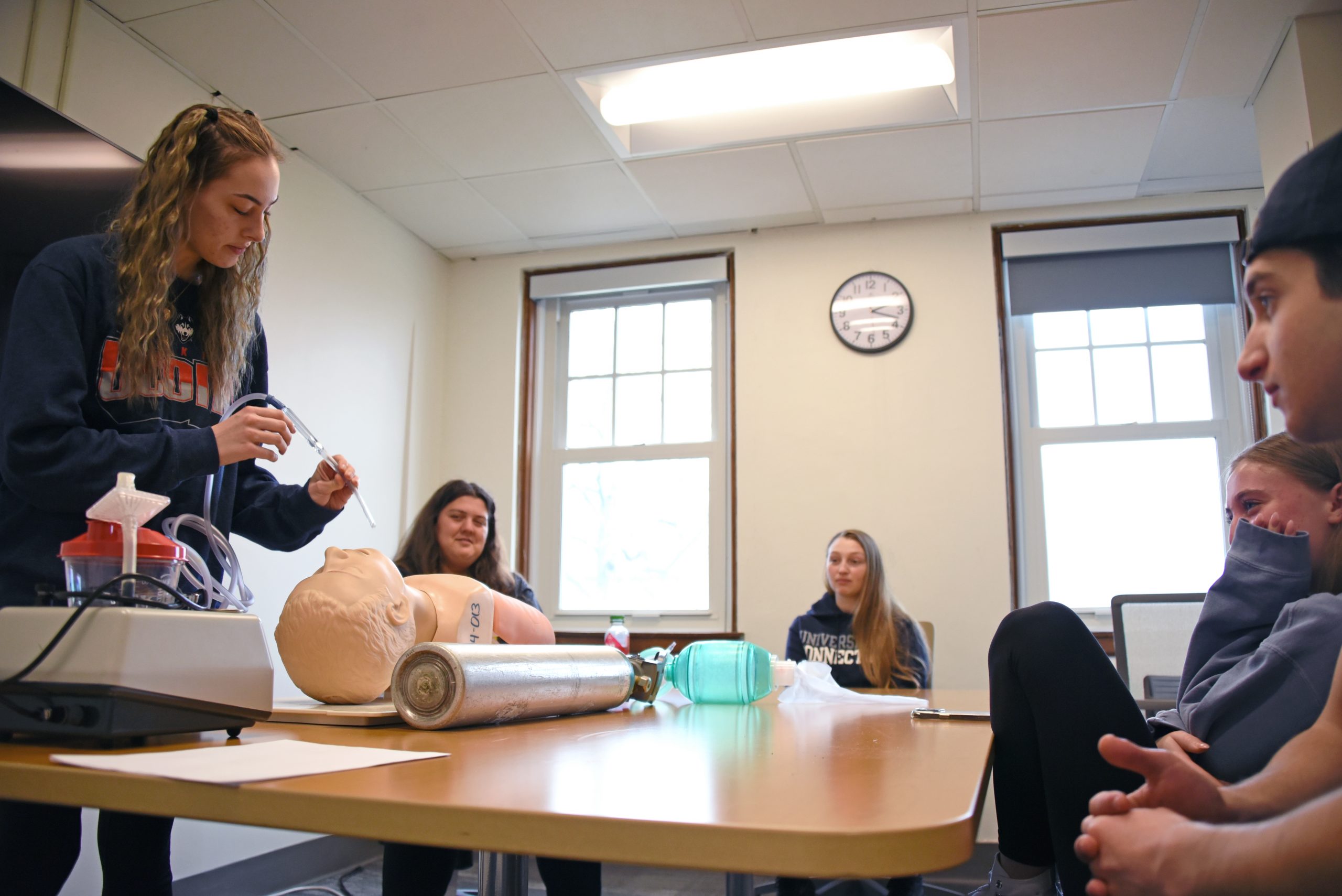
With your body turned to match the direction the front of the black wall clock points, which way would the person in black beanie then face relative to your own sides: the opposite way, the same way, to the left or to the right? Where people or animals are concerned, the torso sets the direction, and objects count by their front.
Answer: to the right

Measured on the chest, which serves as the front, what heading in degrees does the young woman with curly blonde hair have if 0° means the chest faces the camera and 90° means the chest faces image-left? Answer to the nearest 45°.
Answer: approximately 315°

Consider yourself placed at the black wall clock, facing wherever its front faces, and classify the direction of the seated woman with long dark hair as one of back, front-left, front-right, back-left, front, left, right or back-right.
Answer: front-right

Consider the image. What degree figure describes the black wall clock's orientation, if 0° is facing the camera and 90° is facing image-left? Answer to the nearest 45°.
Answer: approximately 0°

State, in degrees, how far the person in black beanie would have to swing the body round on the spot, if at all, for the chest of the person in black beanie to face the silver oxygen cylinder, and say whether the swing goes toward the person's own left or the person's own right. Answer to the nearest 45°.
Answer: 0° — they already face it

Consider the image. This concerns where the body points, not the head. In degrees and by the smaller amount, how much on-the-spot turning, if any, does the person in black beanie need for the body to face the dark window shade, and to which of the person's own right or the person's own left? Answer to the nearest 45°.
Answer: approximately 90° to the person's own right

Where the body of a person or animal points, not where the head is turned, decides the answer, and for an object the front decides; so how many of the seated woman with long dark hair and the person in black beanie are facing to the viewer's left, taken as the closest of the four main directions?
1

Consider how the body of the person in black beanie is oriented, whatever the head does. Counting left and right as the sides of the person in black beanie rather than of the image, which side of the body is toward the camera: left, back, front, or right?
left

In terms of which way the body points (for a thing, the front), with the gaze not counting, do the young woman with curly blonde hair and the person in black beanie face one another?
yes

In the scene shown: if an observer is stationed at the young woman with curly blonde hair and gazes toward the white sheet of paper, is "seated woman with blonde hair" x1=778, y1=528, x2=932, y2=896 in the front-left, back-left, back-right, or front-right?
back-left

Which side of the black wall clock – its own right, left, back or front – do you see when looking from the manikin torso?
front

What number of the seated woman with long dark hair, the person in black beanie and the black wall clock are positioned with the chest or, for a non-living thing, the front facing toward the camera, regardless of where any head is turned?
2
